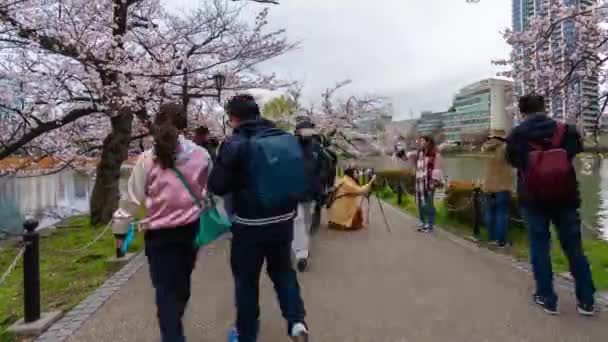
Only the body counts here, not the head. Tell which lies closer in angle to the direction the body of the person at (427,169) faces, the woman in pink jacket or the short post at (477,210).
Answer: the woman in pink jacket

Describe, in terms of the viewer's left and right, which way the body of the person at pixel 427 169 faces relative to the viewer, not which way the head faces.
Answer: facing the viewer and to the left of the viewer

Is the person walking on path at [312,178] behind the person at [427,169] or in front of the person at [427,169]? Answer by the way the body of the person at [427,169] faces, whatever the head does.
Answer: in front

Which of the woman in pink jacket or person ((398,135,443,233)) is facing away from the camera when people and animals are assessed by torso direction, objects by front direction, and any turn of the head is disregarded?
the woman in pink jacket

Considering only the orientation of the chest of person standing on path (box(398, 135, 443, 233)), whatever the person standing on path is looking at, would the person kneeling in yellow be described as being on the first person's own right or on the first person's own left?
on the first person's own right

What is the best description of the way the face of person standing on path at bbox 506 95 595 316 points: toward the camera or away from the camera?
away from the camera

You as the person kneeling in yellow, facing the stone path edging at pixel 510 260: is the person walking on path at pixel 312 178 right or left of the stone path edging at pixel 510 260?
right

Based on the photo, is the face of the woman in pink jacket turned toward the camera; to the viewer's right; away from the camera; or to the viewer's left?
away from the camera

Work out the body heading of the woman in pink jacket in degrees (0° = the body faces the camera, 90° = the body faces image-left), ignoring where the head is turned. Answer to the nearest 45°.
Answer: approximately 180°

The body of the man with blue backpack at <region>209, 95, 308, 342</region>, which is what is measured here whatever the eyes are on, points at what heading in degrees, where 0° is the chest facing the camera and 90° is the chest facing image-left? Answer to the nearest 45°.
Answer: approximately 135°

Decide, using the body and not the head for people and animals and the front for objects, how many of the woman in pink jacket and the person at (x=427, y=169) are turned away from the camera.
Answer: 1

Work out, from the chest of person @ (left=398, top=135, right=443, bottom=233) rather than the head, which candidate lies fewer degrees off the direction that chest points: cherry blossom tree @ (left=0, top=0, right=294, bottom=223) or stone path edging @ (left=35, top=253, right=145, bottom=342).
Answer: the stone path edging

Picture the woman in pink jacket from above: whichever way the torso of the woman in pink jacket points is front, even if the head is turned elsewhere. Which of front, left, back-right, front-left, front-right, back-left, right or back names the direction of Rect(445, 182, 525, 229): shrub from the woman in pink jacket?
front-right
